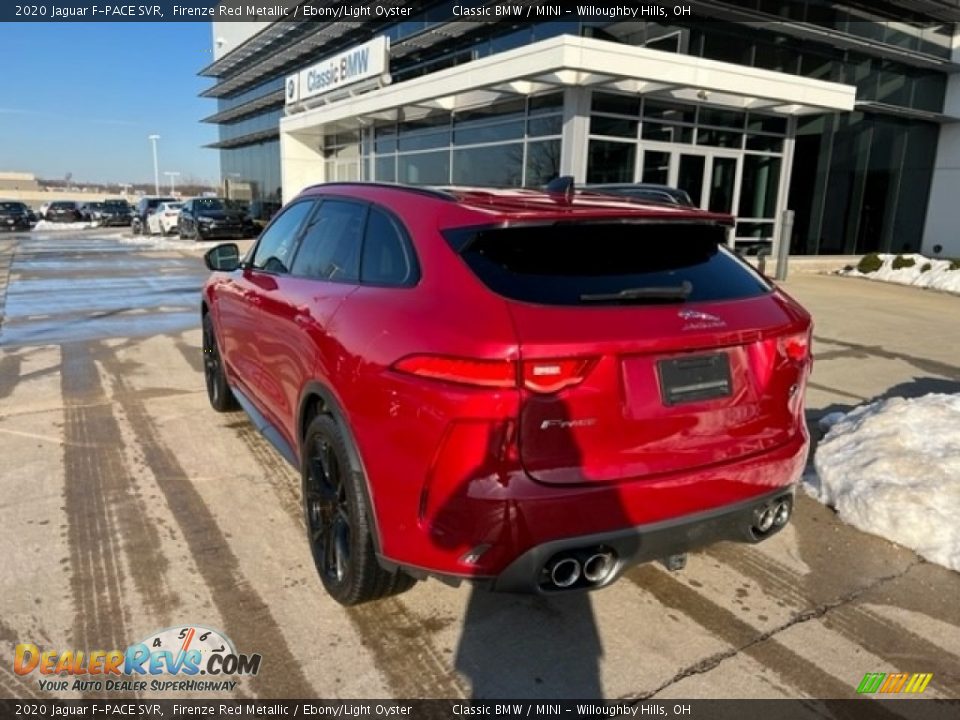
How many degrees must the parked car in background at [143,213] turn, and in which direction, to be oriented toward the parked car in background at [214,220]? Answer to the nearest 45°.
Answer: approximately 45° to its left

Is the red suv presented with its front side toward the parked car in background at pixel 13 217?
yes

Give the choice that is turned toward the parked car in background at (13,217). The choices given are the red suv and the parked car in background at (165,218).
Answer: the red suv

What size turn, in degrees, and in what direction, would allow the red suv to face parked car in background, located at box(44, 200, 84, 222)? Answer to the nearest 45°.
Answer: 0° — it already faces it

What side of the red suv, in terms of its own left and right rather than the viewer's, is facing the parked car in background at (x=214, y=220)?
front

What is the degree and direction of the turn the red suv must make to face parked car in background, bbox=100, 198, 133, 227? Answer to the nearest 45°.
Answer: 0° — it already faces it

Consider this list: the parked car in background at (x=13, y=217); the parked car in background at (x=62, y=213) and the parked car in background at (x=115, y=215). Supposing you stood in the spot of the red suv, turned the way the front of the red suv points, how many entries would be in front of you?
3

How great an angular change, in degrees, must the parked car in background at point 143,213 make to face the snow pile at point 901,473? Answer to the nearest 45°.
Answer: approximately 45° to its left

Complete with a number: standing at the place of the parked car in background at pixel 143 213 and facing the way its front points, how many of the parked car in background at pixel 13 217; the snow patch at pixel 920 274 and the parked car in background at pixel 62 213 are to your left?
1

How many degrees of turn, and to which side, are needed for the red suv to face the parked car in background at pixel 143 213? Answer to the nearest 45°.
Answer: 0° — it already faces it

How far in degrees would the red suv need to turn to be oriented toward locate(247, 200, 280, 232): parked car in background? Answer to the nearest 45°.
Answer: approximately 45° to its right

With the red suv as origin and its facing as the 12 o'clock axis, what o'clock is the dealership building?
The dealership building is roughly at 2 o'clock from the red suv.
